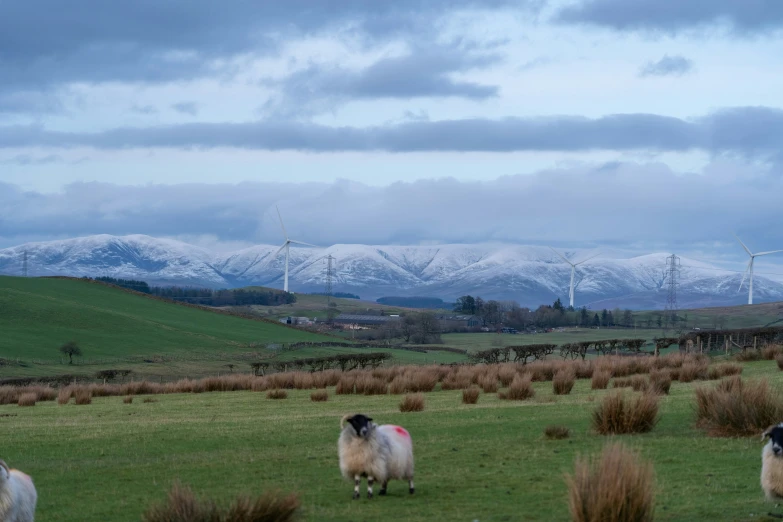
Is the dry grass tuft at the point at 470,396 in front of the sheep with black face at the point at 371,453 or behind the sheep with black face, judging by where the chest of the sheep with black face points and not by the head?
behind

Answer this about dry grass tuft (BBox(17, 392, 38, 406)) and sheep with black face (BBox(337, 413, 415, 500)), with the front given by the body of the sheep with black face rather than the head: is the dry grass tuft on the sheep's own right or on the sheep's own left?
on the sheep's own right

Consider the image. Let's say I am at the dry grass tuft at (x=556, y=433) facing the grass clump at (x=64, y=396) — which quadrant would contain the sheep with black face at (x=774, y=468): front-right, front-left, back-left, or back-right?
back-left

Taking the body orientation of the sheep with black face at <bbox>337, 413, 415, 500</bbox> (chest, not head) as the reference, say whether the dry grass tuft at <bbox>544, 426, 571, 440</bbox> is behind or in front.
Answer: behind

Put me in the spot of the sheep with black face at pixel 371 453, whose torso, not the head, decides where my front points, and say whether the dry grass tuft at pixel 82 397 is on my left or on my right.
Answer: on my right

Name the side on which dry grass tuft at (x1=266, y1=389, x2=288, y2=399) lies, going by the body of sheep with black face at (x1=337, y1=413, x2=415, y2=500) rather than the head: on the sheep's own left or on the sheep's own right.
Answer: on the sheep's own right

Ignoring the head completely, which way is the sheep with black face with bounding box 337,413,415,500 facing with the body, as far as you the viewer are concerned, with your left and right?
facing the viewer and to the left of the viewer

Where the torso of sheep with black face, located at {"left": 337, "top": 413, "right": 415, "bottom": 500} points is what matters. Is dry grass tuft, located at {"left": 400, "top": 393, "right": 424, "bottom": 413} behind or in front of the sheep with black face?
behind

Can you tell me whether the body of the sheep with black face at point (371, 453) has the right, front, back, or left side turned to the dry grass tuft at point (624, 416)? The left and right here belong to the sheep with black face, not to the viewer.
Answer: back

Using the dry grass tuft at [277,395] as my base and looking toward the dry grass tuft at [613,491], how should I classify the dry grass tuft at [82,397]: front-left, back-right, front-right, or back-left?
back-right

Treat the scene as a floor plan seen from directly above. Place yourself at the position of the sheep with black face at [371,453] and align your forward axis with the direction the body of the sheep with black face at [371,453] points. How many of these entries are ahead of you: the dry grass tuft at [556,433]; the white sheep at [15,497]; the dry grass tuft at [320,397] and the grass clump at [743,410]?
1

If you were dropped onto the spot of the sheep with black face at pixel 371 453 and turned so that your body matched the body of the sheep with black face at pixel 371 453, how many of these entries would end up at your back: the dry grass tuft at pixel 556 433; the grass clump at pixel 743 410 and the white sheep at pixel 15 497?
2

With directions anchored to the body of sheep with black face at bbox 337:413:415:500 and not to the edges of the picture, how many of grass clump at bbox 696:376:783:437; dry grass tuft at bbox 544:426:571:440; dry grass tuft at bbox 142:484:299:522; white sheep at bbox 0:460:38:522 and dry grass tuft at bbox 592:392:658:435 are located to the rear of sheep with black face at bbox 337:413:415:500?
3

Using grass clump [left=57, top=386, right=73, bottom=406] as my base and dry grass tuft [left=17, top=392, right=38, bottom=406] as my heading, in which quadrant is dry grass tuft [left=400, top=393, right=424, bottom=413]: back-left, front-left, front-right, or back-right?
back-left
